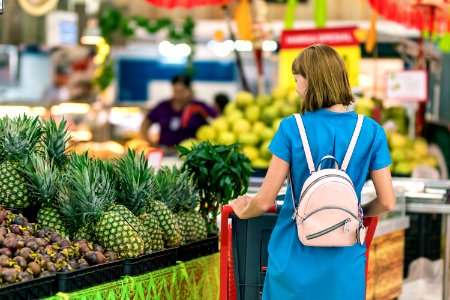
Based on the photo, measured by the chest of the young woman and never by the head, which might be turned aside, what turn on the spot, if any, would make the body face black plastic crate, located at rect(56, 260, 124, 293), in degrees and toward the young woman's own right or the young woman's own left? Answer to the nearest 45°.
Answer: approximately 90° to the young woman's own left

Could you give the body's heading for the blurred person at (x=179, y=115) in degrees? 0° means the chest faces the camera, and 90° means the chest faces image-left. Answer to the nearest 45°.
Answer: approximately 0°

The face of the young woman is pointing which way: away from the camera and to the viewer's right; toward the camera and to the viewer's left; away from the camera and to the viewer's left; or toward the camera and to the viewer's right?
away from the camera and to the viewer's left

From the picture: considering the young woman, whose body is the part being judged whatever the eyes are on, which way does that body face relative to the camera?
away from the camera

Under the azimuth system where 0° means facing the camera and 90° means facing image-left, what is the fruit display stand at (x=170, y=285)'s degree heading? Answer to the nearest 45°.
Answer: approximately 315°

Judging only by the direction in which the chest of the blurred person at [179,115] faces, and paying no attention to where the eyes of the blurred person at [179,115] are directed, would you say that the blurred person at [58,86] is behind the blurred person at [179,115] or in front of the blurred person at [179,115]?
behind
